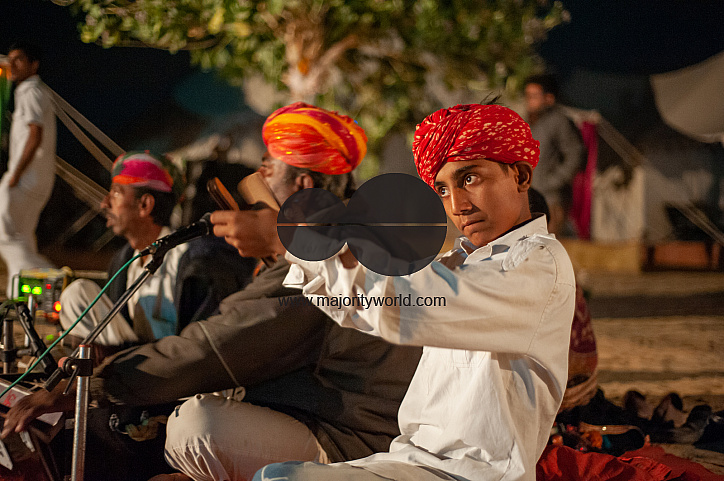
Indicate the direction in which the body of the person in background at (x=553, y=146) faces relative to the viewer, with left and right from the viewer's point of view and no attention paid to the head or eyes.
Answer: facing to the left of the viewer

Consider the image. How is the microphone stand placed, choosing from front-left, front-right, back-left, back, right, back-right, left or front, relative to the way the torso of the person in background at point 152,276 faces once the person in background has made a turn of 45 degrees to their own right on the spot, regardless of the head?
back-left

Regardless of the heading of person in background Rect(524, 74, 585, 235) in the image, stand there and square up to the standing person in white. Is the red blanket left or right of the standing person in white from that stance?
left

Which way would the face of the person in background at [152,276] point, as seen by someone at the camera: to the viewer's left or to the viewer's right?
to the viewer's left

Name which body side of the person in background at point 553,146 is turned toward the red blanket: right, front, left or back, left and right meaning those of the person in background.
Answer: left

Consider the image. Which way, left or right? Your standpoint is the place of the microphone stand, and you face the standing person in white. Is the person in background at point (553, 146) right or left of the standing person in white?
right

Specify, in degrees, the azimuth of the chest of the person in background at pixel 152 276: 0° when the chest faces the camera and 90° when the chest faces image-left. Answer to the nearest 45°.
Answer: approximately 90°
